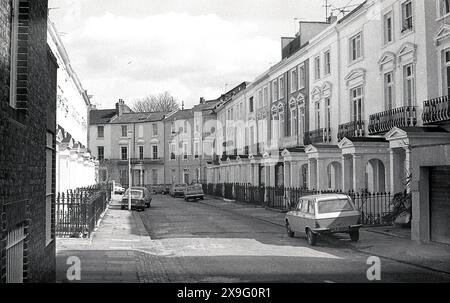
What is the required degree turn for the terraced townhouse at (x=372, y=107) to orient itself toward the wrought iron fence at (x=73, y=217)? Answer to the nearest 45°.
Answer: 0° — it already faces it

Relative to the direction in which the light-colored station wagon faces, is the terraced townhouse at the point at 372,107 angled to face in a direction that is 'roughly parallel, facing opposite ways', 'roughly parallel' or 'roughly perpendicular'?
roughly perpendicular

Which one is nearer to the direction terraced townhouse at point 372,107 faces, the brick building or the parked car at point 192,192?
the brick building

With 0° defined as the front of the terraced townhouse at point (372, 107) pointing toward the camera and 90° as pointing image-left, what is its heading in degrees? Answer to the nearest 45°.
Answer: approximately 45°

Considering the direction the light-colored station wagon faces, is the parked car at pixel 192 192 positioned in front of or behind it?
in front

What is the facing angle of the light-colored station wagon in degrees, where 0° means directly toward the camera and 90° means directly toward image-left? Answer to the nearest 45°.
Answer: approximately 135°

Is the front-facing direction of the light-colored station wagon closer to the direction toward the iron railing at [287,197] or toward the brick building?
the iron railing

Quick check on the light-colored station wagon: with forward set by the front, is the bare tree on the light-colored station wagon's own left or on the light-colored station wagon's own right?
on the light-colored station wagon's own left

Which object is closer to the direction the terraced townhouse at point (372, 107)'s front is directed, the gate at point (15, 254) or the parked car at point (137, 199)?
the gate

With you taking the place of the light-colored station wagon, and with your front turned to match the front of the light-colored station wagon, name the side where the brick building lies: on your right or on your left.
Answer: on your left

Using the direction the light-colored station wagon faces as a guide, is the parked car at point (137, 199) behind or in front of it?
in front

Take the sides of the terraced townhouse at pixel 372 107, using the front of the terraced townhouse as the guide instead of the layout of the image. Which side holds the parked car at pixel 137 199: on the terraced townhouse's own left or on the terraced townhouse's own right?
on the terraced townhouse's own right

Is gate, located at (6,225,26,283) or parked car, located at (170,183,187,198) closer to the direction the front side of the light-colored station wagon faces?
the parked car

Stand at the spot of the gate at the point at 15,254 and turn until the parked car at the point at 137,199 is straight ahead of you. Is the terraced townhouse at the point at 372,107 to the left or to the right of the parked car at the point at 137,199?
right
